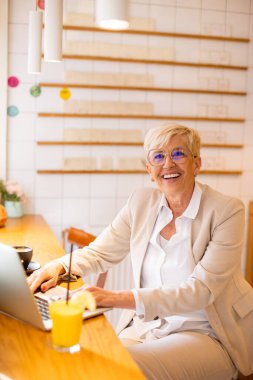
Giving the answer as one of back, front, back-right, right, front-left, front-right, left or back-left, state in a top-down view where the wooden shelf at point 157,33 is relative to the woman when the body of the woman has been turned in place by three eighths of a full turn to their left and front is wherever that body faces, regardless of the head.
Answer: left

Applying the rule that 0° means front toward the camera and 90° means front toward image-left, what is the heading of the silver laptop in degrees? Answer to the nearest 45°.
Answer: approximately 225°

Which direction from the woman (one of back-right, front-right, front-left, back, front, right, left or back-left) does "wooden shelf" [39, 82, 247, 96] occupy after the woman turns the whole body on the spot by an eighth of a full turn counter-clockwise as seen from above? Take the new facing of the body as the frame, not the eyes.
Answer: back

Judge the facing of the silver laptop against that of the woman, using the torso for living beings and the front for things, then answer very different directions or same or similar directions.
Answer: very different directions

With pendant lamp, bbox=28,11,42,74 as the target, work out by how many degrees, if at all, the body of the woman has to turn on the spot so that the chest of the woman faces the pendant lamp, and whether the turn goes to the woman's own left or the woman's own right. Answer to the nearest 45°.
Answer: approximately 90° to the woman's own right

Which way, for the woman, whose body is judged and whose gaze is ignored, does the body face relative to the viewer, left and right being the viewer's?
facing the viewer and to the left of the viewer

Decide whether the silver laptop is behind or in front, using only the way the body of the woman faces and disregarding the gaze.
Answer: in front

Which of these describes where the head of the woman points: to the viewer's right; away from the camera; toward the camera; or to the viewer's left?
toward the camera

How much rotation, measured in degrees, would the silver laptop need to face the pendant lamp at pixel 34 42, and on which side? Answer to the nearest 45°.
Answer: approximately 45° to its left

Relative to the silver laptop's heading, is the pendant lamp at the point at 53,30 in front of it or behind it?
in front
